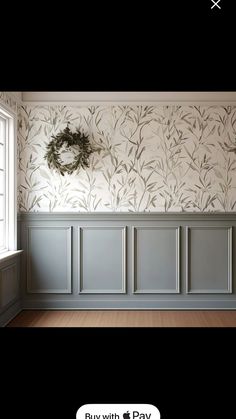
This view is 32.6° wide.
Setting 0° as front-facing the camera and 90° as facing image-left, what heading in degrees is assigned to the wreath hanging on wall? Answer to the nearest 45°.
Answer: approximately 0°

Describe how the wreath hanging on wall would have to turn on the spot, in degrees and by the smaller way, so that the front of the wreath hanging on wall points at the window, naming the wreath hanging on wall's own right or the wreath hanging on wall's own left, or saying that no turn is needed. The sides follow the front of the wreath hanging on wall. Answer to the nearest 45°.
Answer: approximately 90° to the wreath hanging on wall's own right
